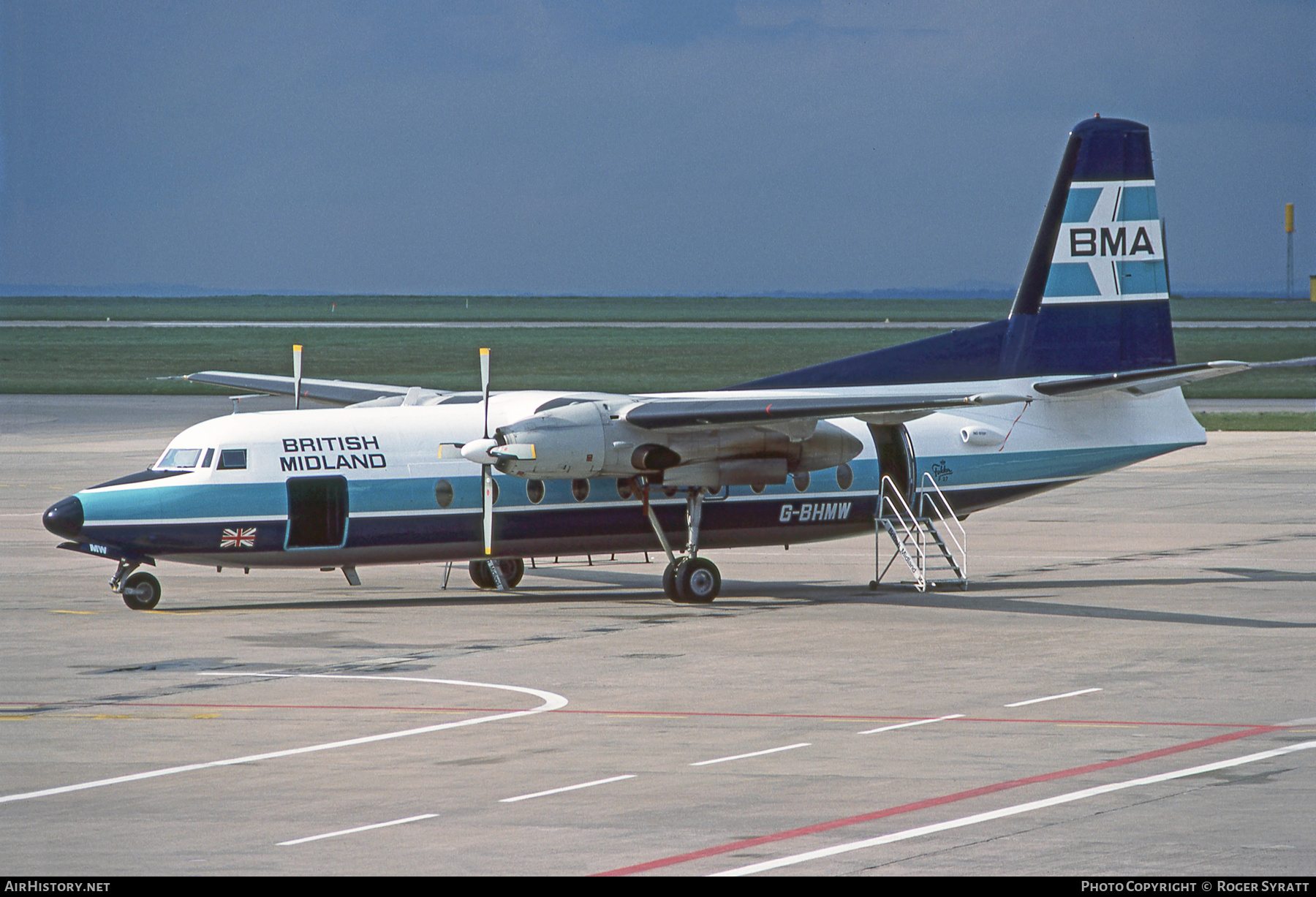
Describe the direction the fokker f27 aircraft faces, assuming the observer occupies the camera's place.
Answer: facing the viewer and to the left of the viewer
